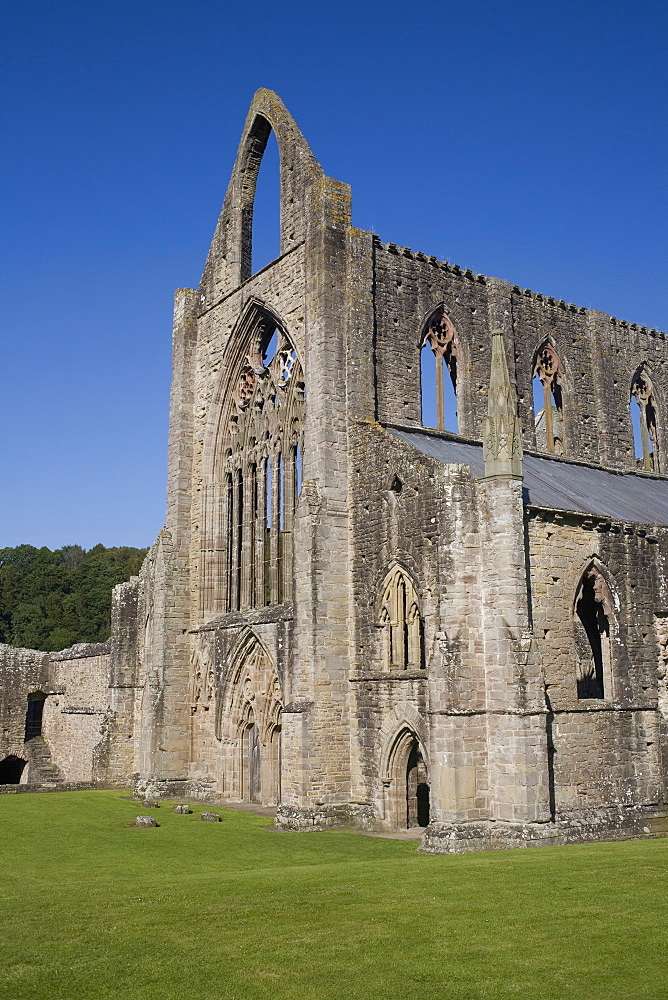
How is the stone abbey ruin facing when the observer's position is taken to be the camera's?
facing the viewer and to the left of the viewer
